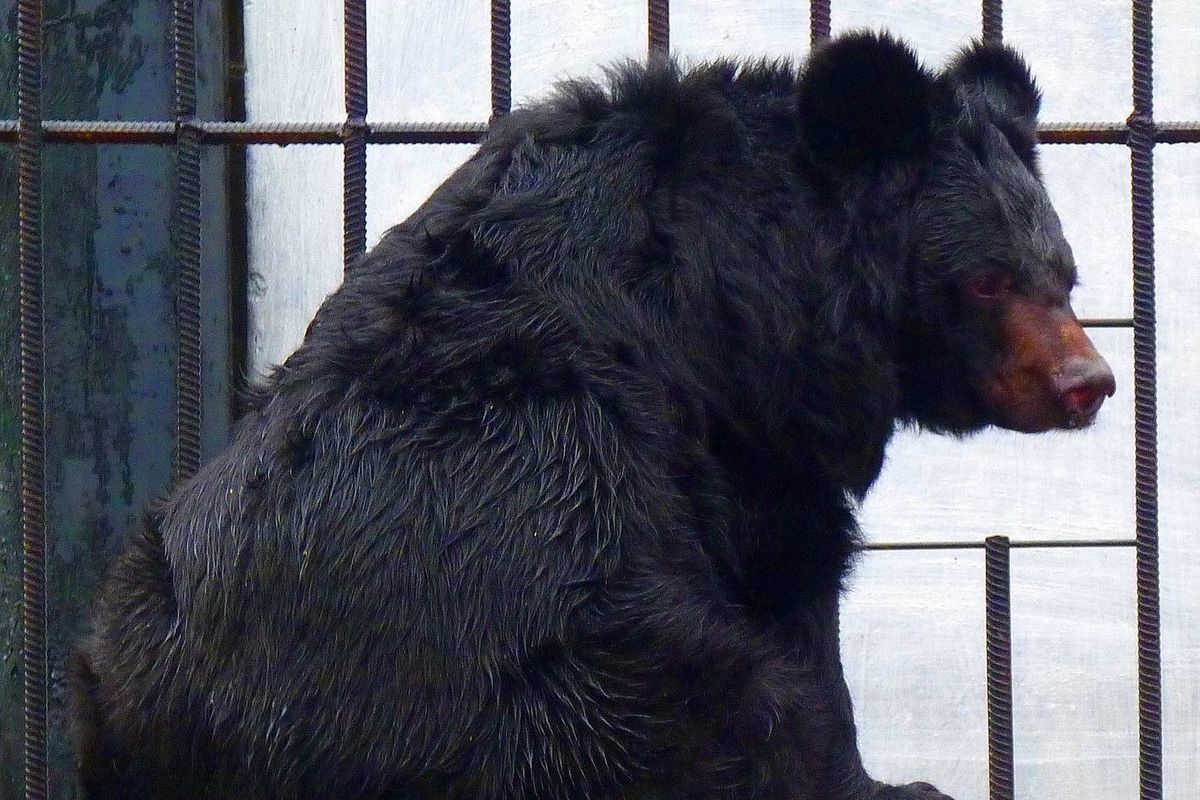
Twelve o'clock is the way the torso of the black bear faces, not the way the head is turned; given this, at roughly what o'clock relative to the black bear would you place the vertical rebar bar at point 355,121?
The vertical rebar bar is roughly at 8 o'clock from the black bear.

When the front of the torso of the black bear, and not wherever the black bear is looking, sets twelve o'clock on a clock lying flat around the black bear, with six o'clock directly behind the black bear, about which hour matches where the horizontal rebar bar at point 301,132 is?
The horizontal rebar bar is roughly at 8 o'clock from the black bear.

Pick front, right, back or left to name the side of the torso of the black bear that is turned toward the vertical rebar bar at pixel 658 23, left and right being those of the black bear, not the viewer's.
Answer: left

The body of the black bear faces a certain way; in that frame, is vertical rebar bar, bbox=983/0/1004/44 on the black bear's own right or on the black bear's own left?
on the black bear's own left

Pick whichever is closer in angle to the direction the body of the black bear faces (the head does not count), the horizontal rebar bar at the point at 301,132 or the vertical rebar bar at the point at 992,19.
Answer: the vertical rebar bar

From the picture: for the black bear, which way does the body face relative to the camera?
to the viewer's right

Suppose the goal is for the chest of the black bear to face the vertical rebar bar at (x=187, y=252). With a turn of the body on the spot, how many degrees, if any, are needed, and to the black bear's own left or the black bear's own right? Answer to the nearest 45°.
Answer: approximately 135° to the black bear's own left

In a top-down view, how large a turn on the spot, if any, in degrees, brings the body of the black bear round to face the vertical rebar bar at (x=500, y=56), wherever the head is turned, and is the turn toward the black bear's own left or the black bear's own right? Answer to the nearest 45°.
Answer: approximately 90° to the black bear's own left

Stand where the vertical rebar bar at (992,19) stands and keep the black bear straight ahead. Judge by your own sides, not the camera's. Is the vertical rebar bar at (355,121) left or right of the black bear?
right
